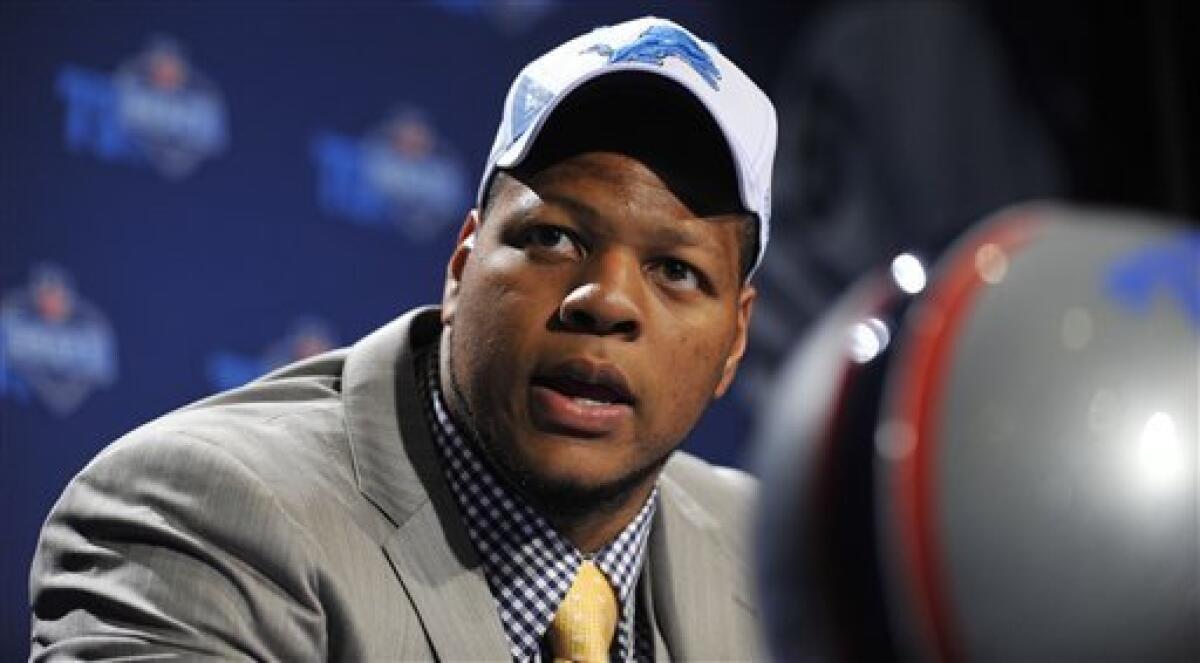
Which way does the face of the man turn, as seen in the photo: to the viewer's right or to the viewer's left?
to the viewer's right

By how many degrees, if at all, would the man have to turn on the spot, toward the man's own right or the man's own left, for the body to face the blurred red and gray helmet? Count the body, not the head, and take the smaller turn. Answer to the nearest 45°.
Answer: approximately 45° to the man's own right

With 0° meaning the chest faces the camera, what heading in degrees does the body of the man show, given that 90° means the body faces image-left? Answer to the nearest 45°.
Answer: approximately 315°
